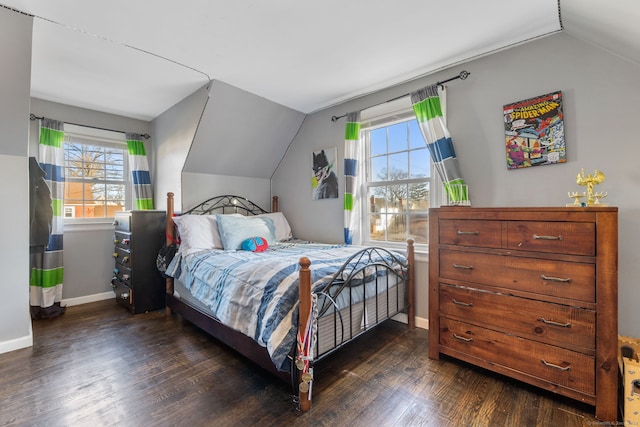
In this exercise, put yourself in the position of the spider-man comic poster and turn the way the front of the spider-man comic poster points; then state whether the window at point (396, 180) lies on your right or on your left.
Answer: on your right

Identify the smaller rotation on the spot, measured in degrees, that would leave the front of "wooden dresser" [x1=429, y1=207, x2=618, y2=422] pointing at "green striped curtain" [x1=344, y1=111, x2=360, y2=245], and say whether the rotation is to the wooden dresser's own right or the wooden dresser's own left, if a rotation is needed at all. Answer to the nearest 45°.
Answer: approximately 45° to the wooden dresser's own right

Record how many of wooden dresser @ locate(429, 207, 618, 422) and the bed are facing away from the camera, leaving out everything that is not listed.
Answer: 0

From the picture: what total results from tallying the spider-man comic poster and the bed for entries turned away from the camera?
0

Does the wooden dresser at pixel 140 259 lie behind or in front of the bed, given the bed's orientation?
behind

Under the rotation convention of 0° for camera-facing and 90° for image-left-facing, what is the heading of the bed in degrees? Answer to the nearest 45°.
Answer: approximately 315°

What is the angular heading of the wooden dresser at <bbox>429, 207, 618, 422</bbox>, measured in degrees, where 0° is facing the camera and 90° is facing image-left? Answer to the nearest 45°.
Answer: approximately 45°

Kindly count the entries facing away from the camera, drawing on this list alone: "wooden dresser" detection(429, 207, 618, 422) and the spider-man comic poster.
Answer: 0

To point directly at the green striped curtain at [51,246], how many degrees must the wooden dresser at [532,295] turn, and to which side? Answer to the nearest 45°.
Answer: approximately 45° to its right
